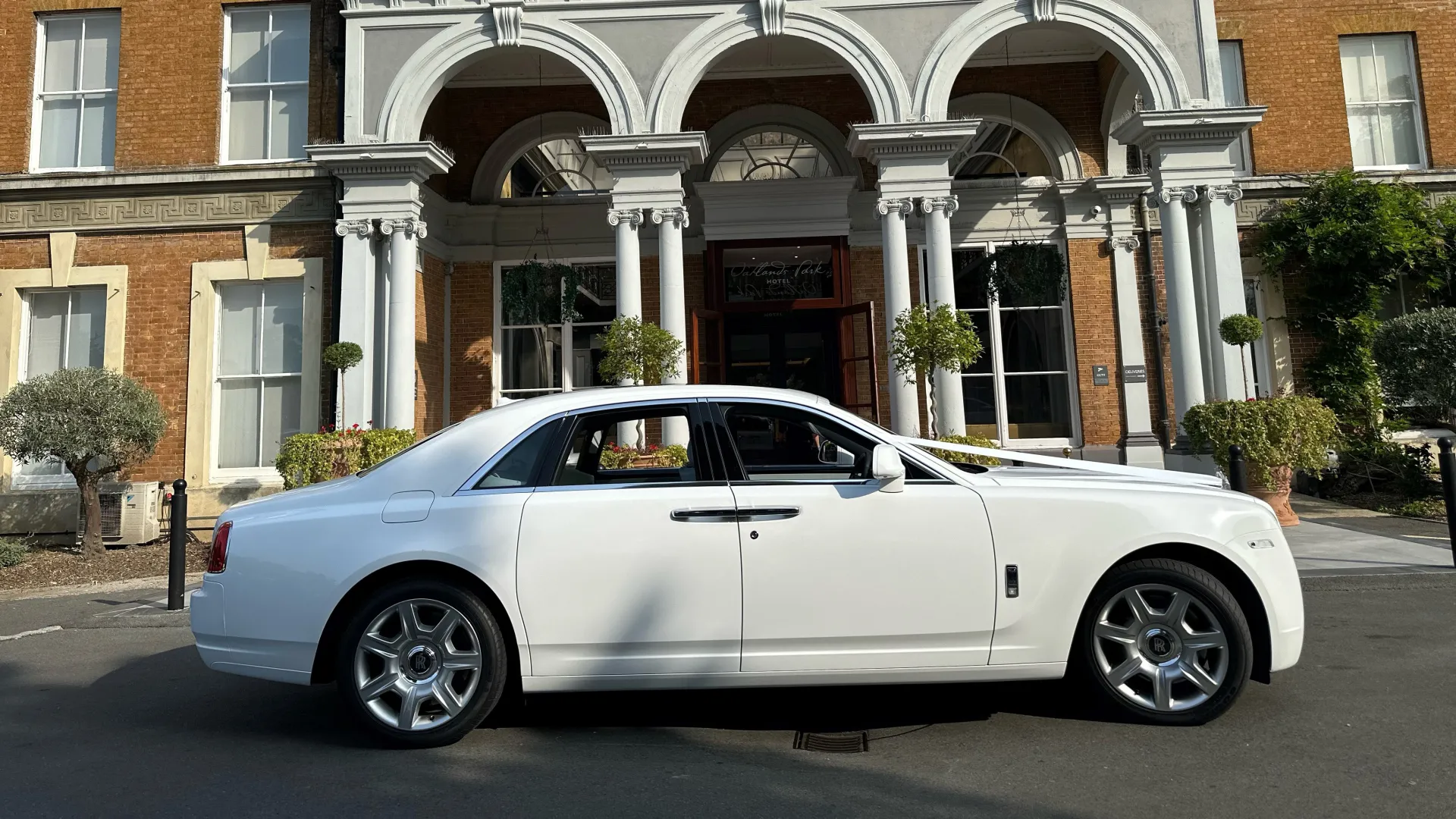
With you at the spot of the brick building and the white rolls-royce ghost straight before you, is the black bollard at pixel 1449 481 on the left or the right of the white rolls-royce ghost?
left

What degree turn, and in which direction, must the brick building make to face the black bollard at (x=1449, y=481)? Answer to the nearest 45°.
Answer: approximately 45° to its left

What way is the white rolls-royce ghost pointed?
to the viewer's right

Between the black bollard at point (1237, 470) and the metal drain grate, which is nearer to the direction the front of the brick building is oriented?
the metal drain grate

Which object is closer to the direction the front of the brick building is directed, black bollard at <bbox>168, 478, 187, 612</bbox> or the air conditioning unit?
the black bollard

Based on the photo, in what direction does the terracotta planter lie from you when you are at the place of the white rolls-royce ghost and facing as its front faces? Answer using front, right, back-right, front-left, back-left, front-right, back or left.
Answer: front-left

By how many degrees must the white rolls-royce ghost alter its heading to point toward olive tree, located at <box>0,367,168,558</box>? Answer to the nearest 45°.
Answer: approximately 135° to its left

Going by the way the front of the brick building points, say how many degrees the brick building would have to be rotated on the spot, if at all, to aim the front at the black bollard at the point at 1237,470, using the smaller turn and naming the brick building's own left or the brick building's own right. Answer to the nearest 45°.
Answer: approximately 45° to the brick building's own left

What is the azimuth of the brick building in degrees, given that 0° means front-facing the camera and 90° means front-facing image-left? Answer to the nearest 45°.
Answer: approximately 0°

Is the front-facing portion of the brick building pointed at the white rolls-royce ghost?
yes

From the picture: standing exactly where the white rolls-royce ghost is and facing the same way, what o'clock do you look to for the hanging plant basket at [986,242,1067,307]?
The hanging plant basket is roughly at 10 o'clock from the white rolls-royce ghost.

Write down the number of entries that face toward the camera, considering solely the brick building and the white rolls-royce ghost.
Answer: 1

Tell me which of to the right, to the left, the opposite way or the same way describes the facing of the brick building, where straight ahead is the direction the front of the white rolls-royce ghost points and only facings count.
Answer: to the right
